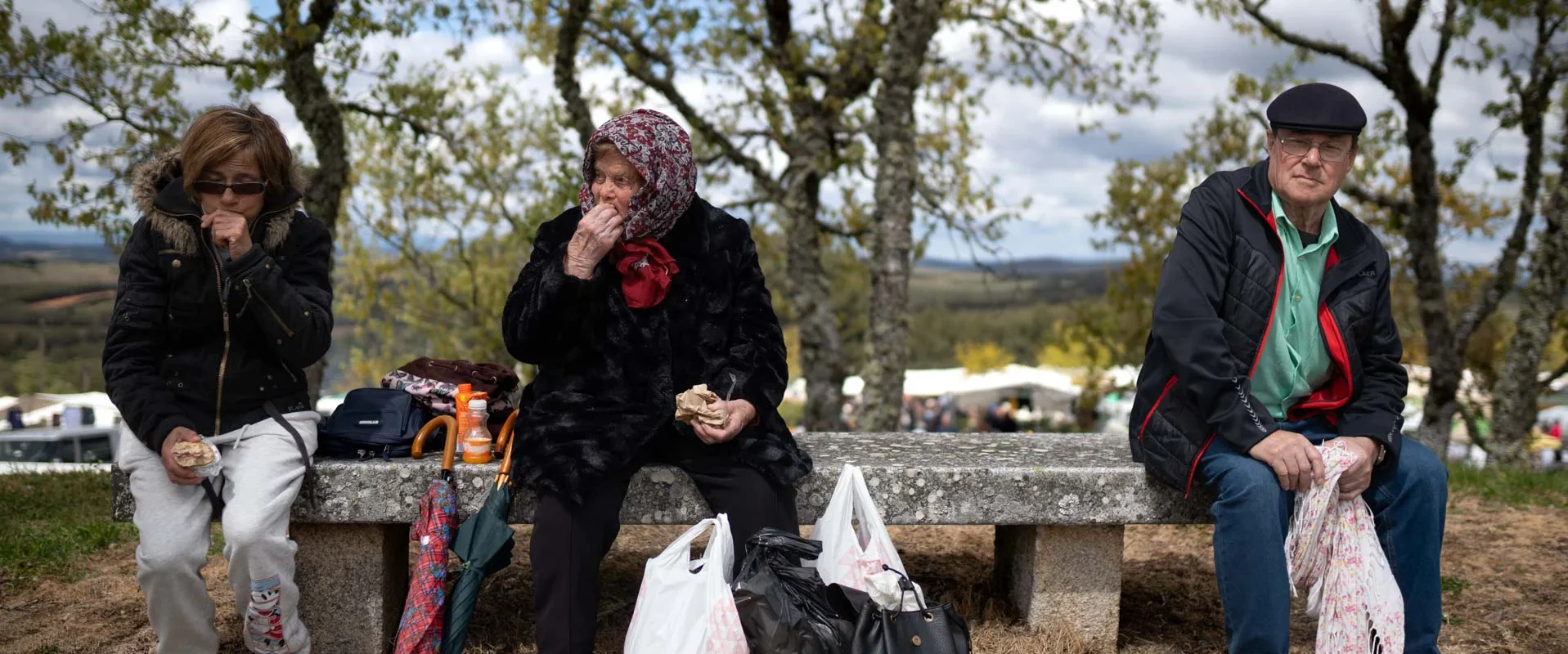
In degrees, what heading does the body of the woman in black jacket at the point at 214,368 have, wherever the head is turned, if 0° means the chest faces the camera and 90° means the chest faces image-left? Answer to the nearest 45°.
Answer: approximately 0°

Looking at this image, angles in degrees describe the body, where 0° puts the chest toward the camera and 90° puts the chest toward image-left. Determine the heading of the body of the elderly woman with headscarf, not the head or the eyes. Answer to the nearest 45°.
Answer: approximately 0°

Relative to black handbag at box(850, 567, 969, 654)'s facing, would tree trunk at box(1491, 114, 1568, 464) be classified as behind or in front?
behind

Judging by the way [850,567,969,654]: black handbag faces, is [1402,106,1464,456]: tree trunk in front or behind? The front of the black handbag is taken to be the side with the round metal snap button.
behind

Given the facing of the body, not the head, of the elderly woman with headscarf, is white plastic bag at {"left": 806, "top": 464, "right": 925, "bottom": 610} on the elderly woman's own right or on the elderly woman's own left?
on the elderly woman's own left

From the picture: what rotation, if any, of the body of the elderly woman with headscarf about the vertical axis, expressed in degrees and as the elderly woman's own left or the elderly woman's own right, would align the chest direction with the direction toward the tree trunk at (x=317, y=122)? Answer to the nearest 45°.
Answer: approximately 135° to the elderly woman's own right

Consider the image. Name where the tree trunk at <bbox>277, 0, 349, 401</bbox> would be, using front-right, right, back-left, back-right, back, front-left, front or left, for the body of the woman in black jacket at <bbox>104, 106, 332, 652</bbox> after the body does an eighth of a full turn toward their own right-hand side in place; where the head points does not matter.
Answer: back-right

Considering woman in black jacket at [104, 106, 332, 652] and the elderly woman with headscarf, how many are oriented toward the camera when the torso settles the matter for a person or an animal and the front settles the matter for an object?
2
